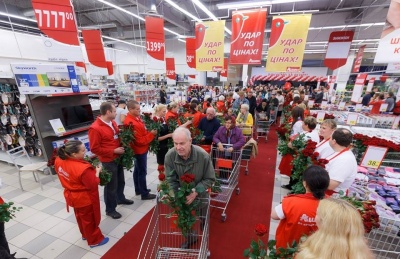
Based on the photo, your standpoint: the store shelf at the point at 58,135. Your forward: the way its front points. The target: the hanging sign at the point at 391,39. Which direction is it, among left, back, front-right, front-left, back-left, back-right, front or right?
front

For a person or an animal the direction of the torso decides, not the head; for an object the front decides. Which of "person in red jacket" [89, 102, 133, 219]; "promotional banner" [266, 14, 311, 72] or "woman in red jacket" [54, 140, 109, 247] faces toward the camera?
the promotional banner

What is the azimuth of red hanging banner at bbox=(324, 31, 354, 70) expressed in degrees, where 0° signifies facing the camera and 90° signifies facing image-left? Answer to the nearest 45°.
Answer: approximately 0°

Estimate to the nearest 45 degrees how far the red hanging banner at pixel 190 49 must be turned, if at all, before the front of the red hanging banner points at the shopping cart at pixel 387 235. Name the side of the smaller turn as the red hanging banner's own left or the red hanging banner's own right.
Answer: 0° — it already faces it

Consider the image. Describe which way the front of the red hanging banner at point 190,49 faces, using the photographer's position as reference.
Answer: facing the viewer

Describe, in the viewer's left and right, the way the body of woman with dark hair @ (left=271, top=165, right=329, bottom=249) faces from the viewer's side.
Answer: facing away from the viewer and to the left of the viewer

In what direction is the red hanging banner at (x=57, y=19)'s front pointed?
toward the camera

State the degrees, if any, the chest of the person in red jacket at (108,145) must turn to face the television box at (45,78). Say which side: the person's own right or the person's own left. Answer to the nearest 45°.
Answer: approximately 135° to the person's own left

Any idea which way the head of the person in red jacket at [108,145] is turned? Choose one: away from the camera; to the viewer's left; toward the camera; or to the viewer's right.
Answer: to the viewer's right

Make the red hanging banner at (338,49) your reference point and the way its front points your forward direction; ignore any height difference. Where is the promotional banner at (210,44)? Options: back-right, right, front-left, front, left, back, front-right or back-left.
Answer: front-right

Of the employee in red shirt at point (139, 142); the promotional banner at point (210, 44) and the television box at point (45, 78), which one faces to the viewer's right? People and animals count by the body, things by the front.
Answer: the employee in red shirt

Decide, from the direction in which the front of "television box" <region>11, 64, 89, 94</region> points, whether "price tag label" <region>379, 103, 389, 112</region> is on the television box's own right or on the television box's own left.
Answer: on the television box's own left

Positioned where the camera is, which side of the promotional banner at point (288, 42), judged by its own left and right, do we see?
front

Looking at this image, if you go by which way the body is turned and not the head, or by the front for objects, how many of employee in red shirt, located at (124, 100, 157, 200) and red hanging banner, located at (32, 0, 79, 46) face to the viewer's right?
1

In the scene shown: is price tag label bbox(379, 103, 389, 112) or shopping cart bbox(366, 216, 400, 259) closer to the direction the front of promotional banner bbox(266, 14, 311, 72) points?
the shopping cart

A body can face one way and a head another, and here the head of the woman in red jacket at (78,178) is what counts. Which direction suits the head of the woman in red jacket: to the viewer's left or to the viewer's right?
to the viewer's right
